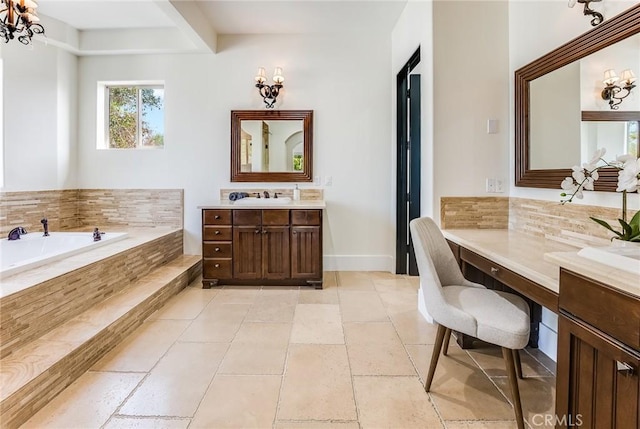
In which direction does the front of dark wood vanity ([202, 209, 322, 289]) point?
toward the camera

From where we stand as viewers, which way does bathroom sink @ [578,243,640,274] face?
facing the viewer and to the left of the viewer

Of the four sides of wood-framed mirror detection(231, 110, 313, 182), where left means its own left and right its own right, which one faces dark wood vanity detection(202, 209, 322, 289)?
front

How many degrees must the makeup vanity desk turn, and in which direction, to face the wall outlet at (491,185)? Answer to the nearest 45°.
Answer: approximately 135° to its right

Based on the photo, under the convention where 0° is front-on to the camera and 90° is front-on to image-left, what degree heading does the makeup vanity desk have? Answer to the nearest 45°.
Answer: approximately 45°

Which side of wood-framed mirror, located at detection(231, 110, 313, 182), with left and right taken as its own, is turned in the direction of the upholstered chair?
front

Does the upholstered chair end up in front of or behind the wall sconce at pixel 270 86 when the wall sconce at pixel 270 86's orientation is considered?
in front

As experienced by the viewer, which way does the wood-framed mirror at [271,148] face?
facing the viewer

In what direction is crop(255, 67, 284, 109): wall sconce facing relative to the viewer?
toward the camera
